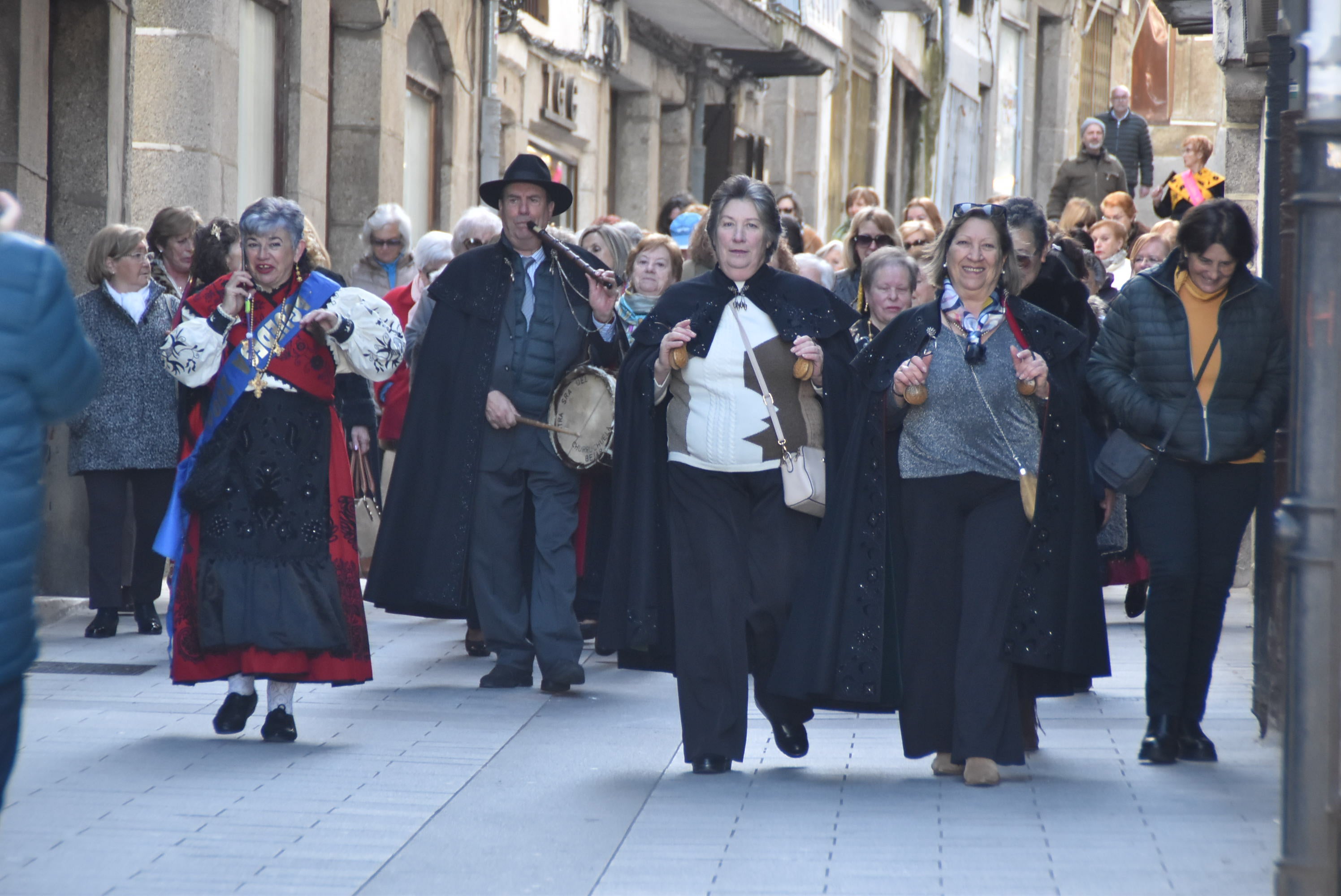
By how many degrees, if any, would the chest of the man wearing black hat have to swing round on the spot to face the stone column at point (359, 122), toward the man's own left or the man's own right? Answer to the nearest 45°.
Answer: approximately 180°

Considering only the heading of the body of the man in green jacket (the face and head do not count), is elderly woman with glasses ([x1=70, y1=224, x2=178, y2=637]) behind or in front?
in front

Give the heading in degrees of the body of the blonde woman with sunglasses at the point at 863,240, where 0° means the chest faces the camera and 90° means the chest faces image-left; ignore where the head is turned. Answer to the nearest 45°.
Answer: approximately 0°

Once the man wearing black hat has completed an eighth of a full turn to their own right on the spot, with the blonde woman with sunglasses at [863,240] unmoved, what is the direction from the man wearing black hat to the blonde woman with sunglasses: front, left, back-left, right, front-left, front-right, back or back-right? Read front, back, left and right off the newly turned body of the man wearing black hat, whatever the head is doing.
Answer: back

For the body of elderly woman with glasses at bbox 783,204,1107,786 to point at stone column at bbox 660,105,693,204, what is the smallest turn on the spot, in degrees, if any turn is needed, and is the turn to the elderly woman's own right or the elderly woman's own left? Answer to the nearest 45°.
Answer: approximately 180°

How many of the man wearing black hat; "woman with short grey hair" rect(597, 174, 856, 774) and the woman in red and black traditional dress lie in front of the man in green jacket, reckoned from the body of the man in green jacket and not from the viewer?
3

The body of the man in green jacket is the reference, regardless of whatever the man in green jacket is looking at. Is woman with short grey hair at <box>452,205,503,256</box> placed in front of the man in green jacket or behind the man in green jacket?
in front

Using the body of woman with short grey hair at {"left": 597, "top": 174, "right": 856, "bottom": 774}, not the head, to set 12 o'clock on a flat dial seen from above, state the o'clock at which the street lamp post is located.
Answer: The street lamp post is roughly at 11 o'clock from the woman with short grey hair.

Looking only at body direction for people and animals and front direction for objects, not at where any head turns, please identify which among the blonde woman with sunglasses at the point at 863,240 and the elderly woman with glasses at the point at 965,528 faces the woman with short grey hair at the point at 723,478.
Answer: the blonde woman with sunglasses at the point at 863,240

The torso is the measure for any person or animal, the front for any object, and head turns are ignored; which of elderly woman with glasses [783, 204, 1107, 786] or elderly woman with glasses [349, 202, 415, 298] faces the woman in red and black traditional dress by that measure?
elderly woman with glasses [349, 202, 415, 298]
